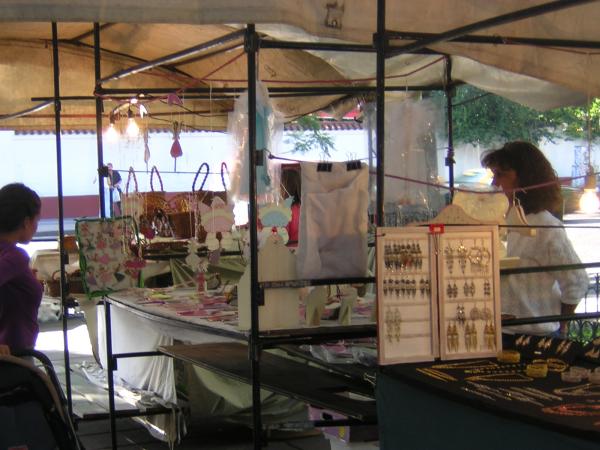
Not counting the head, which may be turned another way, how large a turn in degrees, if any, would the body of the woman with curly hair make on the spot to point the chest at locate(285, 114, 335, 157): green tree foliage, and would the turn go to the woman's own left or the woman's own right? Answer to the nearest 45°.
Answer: approximately 90° to the woman's own right

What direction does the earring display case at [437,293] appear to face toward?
toward the camera

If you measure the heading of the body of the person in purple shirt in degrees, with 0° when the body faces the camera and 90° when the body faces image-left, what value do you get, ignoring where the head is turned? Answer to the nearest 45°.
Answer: approximately 225°

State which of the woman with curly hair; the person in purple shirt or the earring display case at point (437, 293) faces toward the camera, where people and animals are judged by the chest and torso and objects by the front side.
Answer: the earring display case

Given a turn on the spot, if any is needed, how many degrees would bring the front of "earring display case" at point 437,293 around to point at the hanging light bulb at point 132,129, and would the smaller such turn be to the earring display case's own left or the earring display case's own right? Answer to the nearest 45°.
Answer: approximately 135° to the earring display case's own right

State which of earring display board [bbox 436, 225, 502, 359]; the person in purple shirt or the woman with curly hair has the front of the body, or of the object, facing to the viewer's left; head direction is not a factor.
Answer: the woman with curly hair

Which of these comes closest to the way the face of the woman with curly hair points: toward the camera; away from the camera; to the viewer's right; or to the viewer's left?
to the viewer's left

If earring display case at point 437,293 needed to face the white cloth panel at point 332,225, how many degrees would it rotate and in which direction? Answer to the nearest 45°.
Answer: approximately 135° to its right

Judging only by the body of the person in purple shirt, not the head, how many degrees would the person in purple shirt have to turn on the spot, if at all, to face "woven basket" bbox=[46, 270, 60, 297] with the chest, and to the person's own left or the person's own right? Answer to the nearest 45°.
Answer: approximately 45° to the person's own left

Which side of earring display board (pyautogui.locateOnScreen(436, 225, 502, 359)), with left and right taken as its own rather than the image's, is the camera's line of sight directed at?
front

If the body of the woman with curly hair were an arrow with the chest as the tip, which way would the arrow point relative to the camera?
to the viewer's left
